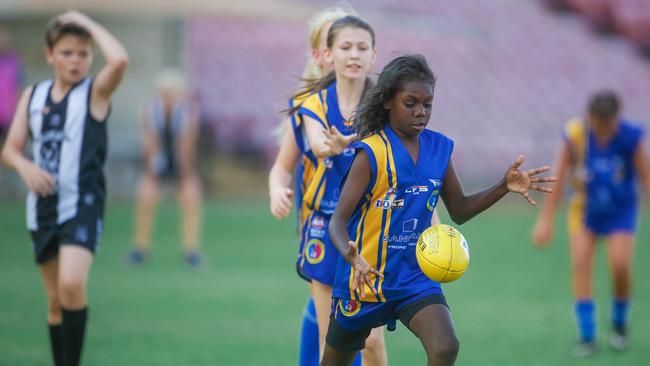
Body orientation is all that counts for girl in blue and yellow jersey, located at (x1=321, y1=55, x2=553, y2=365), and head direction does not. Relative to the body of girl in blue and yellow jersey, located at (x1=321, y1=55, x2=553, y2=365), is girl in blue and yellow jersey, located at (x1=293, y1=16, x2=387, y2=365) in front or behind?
behind

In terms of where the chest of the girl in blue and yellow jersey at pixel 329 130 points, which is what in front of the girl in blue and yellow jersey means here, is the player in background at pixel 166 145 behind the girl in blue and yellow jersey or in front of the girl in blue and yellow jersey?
behind

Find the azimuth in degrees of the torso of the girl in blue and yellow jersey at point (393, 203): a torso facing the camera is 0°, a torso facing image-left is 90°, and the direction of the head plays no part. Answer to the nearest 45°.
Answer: approximately 315°

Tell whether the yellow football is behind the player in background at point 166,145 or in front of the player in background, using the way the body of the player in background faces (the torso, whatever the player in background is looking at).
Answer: in front

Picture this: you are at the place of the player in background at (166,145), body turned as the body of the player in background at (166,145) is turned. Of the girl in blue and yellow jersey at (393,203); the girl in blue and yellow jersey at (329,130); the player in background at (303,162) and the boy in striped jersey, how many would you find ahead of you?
4

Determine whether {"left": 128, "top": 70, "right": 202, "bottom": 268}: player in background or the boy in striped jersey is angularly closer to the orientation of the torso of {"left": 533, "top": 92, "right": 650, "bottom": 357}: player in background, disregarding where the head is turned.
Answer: the boy in striped jersey

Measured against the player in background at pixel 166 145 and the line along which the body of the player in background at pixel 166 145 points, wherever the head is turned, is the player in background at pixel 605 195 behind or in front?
in front

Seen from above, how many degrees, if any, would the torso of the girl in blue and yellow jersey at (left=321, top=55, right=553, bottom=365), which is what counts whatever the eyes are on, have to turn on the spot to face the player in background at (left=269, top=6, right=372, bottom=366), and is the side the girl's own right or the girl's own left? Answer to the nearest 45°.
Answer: approximately 180°
